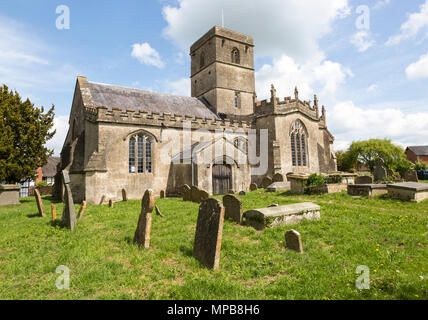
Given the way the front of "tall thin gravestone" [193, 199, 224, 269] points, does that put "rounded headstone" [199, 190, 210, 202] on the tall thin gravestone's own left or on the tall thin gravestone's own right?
on the tall thin gravestone's own right

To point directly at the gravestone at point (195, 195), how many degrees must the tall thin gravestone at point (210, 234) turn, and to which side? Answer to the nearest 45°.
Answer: approximately 135° to its right

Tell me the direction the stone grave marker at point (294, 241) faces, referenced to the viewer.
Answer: facing the viewer and to the left of the viewer

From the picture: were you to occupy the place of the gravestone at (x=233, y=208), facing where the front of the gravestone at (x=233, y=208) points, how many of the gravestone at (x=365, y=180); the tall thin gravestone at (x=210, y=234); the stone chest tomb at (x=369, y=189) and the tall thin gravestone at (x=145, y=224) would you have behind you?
2

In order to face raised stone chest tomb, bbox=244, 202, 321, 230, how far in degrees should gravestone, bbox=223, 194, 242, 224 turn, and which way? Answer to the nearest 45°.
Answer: approximately 90° to its left

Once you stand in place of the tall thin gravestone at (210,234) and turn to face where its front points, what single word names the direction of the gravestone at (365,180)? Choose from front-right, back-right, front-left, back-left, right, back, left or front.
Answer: back

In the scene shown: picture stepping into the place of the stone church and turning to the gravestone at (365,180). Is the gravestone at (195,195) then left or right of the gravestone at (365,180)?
right

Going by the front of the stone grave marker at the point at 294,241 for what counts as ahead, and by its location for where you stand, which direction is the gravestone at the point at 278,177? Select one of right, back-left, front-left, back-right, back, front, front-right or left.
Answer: back-right

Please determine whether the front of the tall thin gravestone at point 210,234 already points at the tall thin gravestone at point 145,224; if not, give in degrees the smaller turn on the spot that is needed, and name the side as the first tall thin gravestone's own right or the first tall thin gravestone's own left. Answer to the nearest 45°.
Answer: approximately 90° to the first tall thin gravestone's own right

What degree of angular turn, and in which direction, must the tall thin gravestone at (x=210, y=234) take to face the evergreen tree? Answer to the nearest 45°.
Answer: approximately 90° to its right

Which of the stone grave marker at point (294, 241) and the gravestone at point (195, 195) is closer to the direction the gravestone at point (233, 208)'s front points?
the stone grave marker

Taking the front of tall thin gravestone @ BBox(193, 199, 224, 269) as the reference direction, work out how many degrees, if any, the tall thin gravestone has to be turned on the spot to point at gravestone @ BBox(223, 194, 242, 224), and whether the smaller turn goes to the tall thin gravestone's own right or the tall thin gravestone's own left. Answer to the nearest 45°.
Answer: approximately 135° to the tall thin gravestone's own right

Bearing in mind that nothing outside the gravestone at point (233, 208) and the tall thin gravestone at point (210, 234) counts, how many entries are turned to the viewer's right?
0

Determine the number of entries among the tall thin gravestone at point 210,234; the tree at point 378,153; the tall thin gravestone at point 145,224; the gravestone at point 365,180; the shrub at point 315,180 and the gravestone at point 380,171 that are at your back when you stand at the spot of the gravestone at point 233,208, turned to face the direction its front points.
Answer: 4
